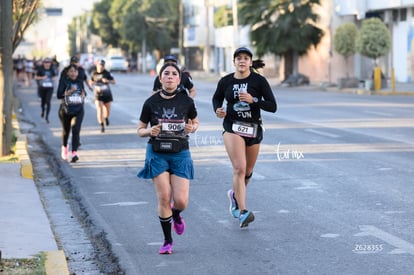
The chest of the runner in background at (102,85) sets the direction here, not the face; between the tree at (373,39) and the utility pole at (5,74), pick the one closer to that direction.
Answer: the utility pole

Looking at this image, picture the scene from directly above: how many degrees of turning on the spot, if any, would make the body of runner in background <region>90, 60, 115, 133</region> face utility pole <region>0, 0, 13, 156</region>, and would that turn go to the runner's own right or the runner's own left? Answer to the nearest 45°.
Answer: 0° — they already face it

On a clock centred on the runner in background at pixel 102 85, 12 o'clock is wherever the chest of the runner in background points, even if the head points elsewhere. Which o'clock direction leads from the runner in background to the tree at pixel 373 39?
The tree is roughly at 7 o'clock from the runner in background.

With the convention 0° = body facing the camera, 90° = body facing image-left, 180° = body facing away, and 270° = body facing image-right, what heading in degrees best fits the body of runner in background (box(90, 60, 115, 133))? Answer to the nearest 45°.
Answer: approximately 0°
